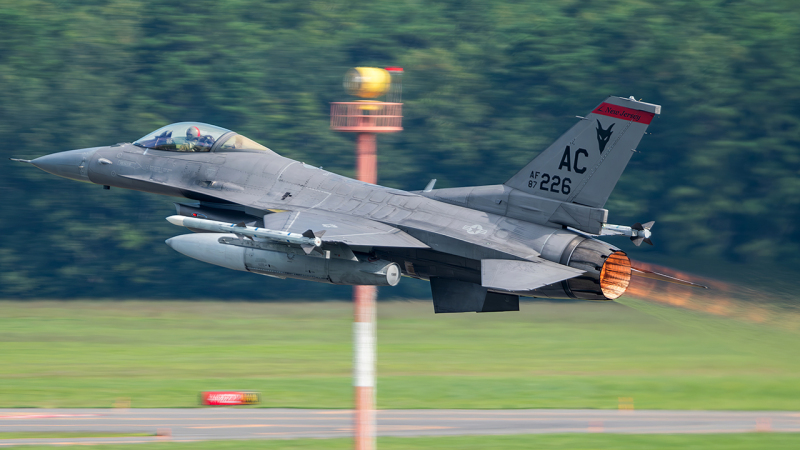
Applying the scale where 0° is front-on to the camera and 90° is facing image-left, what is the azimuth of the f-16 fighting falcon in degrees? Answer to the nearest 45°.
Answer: approximately 135°
